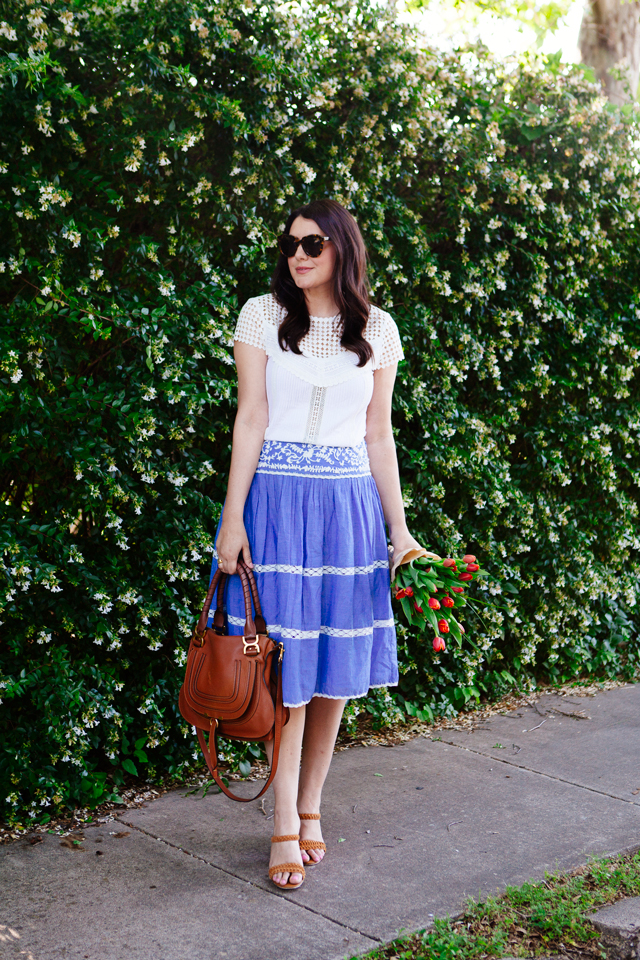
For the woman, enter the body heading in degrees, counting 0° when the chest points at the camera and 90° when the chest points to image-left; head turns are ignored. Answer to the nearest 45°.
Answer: approximately 0°
